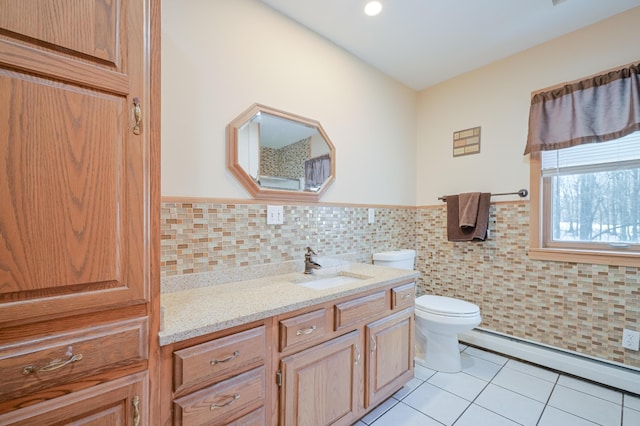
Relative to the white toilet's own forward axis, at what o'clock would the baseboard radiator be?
The baseboard radiator is roughly at 10 o'clock from the white toilet.

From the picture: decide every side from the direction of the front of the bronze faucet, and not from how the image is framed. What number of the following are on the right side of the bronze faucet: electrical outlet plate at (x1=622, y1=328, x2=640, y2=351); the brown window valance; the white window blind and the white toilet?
0

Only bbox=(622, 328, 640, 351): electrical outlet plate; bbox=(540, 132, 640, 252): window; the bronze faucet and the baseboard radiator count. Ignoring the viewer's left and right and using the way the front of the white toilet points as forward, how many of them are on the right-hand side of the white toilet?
1

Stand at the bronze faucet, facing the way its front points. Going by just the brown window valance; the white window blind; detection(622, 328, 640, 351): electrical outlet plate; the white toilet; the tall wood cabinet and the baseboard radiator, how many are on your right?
1

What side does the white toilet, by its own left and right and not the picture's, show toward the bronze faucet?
right

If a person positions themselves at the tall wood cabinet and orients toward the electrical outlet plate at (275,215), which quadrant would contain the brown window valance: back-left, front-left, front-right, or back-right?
front-right

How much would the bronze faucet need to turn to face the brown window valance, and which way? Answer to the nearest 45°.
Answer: approximately 45° to its left

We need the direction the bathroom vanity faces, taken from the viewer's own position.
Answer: facing the viewer and to the right of the viewer

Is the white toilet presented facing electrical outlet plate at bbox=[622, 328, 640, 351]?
no

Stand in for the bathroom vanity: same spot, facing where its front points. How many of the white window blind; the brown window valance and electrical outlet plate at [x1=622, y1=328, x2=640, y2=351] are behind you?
0

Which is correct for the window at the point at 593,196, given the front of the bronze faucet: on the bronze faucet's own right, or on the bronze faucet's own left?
on the bronze faucet's own left

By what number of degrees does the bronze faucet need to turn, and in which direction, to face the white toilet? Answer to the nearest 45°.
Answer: approximately 45° to its left

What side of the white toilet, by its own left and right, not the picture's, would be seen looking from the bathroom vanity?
right

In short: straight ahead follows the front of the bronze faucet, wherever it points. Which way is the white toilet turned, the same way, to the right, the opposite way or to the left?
the same way

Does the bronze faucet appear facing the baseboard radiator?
no

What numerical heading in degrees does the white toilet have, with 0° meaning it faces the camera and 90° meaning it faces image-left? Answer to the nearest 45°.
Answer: approximately 315°
